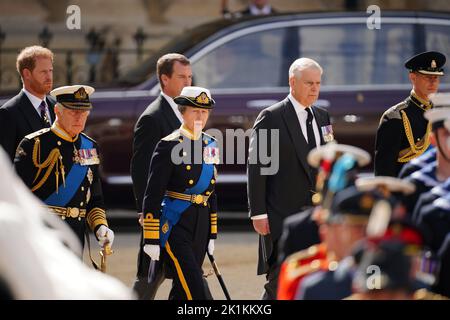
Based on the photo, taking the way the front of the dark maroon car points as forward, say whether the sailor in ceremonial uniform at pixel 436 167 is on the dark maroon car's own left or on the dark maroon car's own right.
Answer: on the dark maroon car's own left

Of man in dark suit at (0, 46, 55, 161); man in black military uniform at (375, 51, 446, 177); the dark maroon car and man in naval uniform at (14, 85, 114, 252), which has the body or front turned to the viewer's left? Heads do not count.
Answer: the dark maroon car

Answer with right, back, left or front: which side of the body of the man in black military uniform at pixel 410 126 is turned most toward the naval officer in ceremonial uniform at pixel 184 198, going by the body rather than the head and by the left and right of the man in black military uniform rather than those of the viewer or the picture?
right

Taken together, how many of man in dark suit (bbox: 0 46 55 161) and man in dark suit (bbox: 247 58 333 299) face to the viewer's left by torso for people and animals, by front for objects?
0

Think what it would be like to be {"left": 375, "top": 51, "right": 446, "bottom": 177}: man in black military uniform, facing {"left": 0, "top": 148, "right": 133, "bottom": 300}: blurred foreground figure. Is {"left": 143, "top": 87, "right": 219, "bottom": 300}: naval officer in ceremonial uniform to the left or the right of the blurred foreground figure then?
right

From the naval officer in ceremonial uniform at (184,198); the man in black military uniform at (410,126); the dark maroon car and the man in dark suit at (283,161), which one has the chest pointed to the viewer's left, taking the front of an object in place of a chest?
the dark maroon car

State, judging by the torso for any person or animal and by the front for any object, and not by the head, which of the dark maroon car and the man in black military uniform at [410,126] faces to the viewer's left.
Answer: the dark maroon car

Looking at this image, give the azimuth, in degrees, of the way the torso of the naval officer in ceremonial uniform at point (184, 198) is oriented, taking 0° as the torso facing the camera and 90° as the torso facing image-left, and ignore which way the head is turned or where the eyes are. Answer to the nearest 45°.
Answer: approximately 315°

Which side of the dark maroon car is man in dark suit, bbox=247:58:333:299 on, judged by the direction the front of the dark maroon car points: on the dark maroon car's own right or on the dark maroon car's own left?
on the dark maroon car's own left

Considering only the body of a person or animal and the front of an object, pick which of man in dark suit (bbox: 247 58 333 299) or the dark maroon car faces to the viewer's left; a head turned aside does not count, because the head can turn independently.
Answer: the dark maroon car

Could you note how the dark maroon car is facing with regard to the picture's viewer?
facing to the left of the viewer

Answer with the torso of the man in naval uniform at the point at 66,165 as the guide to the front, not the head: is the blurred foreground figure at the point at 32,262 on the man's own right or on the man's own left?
on the man's own right
